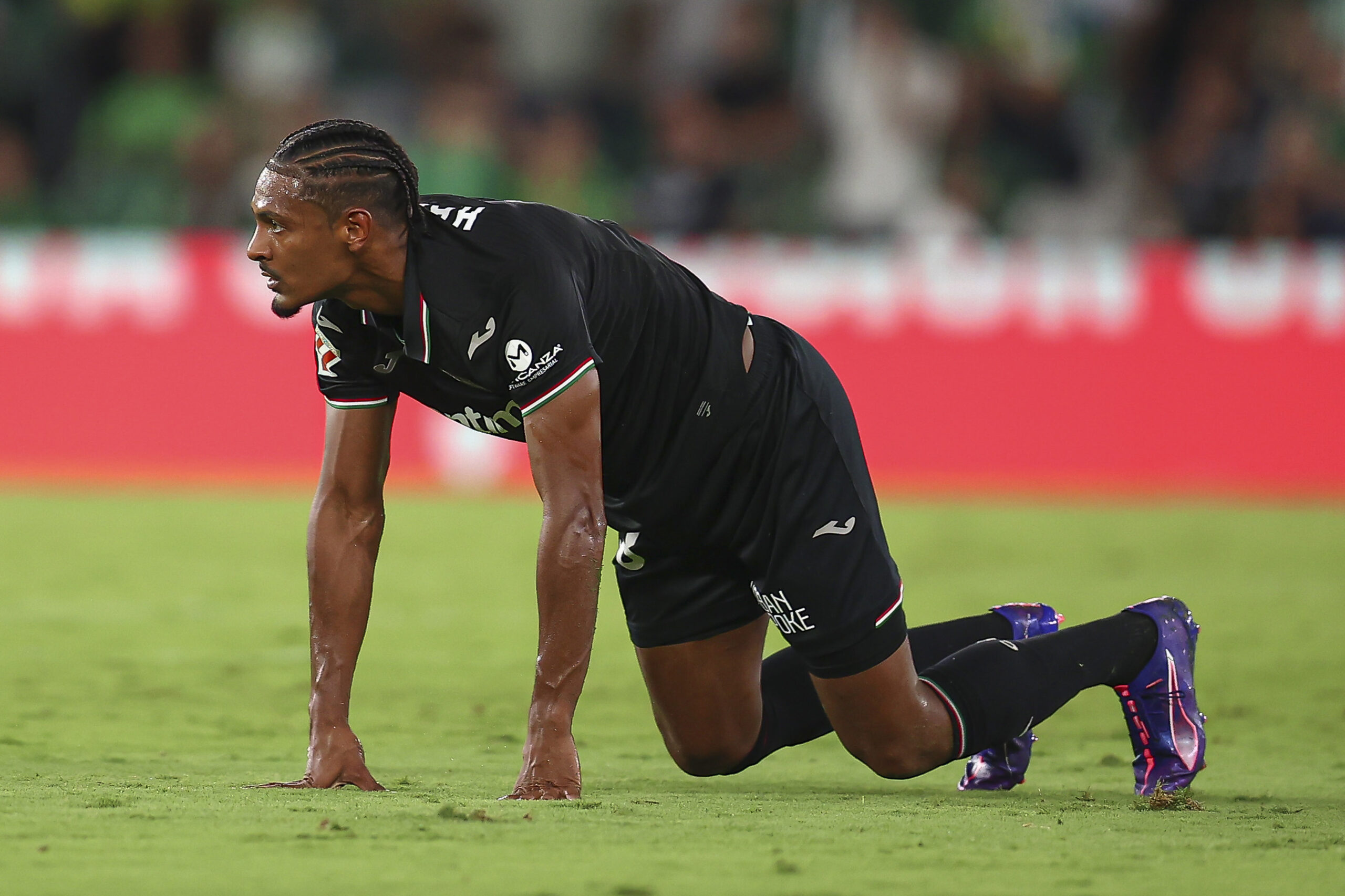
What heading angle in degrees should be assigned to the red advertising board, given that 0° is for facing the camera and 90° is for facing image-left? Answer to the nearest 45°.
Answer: approximately 0°
